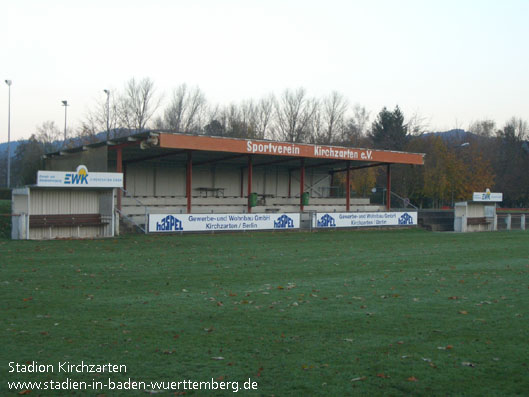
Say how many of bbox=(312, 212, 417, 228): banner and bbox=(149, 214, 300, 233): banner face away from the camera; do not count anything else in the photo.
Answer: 0

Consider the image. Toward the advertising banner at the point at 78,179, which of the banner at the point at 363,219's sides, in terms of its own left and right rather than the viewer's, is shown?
right

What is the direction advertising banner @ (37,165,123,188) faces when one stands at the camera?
facing the viewer

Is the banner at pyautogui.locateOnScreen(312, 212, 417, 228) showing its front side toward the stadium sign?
no

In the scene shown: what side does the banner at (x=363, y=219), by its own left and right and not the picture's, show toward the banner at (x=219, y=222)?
right

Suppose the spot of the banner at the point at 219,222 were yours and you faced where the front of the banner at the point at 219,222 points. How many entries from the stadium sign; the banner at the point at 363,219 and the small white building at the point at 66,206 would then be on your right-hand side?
1

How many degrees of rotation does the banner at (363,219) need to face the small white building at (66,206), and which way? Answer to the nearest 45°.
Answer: approximately 90° to its right

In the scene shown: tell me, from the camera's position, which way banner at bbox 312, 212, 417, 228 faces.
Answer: facing the viewer and to the right of the viewer

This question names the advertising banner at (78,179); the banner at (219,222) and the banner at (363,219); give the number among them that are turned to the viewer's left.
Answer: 0

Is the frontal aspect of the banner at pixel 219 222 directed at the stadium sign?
no

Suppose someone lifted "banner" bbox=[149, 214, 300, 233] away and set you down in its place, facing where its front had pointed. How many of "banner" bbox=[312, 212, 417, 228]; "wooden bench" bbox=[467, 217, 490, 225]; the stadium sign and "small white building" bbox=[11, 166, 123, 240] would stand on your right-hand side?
1

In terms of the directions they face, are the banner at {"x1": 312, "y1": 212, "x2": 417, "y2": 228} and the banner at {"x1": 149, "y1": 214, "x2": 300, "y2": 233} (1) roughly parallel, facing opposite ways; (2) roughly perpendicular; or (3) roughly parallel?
roughly parallel

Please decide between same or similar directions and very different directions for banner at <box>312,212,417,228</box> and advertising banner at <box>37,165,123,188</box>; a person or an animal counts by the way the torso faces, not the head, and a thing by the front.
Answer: same or similar directions

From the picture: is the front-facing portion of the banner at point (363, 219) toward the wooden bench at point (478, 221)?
no

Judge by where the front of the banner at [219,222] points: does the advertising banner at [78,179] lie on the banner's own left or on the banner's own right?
on the banner's own right
